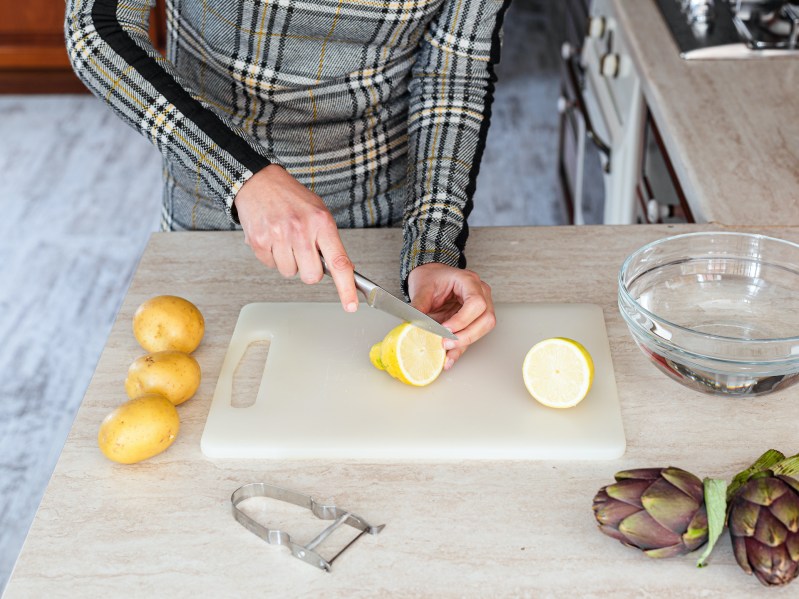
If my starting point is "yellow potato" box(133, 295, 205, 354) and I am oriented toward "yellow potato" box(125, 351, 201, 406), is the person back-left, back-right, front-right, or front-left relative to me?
back-left

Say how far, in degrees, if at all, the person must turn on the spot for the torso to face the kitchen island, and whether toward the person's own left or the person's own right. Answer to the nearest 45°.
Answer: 0° — they already face it

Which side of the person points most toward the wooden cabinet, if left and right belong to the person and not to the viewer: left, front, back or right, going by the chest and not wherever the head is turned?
back

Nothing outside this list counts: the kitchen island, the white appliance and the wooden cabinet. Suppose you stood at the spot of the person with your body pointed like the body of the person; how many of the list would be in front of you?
1

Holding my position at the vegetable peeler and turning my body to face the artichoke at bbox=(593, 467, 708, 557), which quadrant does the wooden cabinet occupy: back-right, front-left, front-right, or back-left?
back-left

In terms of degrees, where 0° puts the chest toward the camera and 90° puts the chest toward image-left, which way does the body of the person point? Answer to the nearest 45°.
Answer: approximately 0°
